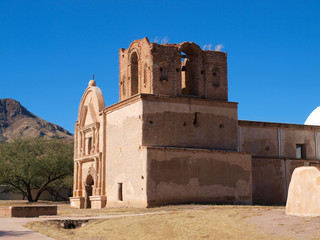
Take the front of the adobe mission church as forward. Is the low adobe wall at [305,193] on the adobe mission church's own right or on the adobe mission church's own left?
on the adobe mission church's own left

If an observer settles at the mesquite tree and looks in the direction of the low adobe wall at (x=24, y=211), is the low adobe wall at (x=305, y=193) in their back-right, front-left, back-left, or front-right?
front-left

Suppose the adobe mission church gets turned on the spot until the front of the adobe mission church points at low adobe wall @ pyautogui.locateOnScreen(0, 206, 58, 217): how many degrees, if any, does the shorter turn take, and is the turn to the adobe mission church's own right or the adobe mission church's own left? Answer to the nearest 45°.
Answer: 0° — it already faces it

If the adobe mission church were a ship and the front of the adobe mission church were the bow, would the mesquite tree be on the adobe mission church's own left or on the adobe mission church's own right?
on the adobe mission church's own right

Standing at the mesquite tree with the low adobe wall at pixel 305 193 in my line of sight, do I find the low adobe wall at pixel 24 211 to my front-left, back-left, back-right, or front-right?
front-right

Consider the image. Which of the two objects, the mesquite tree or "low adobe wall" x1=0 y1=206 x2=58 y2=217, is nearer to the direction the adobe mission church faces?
the low adobe wall

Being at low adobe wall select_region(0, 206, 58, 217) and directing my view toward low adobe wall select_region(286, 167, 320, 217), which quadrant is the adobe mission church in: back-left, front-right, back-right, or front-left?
front-left
